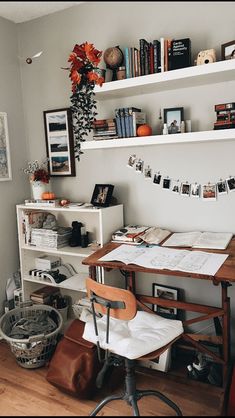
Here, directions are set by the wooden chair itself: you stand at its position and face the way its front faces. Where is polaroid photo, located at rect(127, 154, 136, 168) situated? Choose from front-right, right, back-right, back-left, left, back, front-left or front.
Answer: front-left

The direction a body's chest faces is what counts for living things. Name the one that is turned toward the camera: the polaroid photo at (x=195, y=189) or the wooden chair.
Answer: the polaroid photo

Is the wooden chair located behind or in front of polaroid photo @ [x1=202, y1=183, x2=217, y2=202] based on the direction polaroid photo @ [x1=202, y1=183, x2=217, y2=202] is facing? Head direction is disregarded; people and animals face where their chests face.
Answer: in front

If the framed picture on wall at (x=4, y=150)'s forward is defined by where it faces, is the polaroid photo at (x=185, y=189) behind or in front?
in front

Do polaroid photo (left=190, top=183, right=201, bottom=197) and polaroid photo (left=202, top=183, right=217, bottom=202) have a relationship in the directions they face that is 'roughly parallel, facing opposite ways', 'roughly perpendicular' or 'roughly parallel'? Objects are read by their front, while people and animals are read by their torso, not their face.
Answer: roughly parallel

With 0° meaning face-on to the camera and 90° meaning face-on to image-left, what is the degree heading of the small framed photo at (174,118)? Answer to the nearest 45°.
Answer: approximately 0°

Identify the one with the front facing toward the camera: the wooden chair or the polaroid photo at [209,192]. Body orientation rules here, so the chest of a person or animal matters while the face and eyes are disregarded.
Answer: the polaroid photo

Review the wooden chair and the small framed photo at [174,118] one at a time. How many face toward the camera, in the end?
1

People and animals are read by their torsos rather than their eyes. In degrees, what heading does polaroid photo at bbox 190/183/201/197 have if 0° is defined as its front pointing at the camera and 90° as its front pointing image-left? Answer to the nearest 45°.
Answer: approximately 0°

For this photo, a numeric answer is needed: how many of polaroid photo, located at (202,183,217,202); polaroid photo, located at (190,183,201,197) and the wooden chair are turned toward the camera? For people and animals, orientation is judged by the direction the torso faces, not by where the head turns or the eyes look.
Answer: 2

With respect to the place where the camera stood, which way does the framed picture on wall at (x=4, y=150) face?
facing the viewer and to the right of the viewer

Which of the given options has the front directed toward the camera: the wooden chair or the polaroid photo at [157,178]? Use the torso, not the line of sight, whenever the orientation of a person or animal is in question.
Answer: the polaroid photo

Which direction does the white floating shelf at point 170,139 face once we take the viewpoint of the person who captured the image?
facing the viewer and to the left of the viewer
